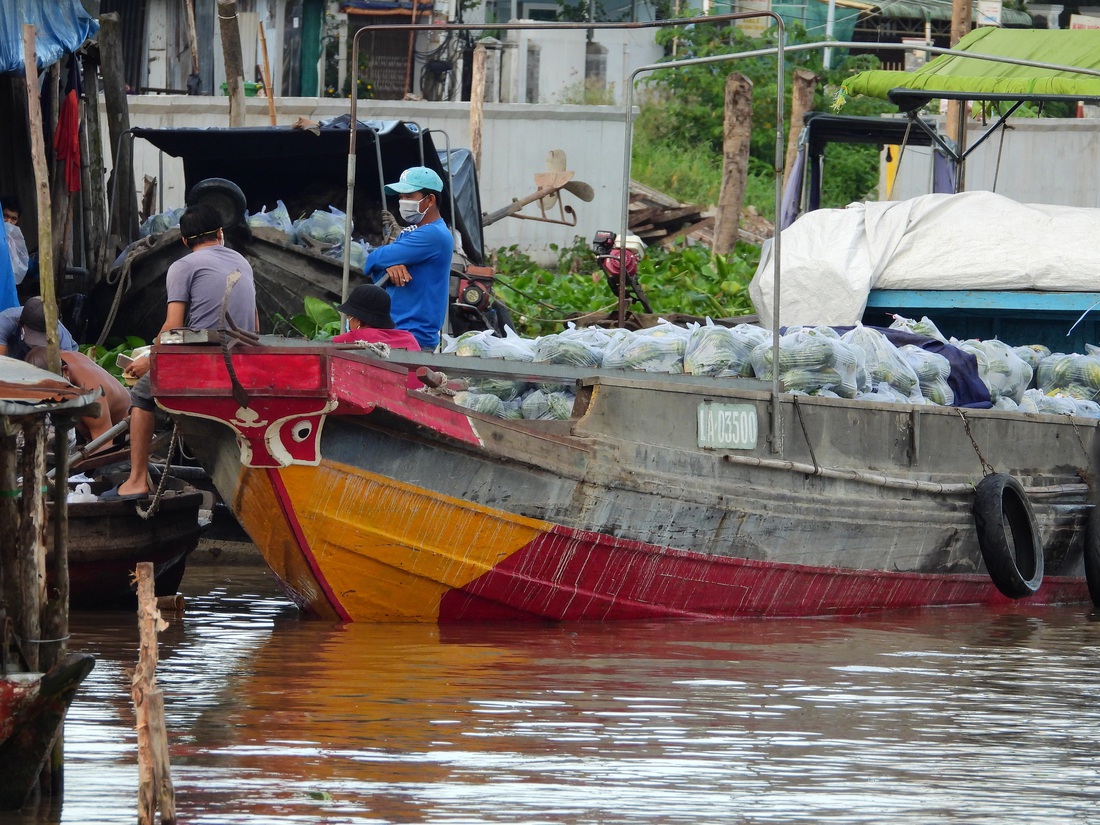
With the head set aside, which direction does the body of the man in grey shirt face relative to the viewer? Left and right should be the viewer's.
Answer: facing away from the viewer and to the left of the viewer

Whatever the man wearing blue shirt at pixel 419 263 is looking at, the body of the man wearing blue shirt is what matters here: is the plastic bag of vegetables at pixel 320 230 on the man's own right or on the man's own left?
on the man's own right

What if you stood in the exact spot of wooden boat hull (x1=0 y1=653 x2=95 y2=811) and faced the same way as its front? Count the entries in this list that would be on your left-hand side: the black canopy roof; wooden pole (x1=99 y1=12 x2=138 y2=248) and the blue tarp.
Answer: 3

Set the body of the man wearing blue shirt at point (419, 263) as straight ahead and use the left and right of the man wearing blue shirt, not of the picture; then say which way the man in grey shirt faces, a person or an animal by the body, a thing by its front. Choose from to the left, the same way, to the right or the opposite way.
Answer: to the right

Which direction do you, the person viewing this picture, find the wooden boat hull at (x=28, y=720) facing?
facing to the right of the viewer
